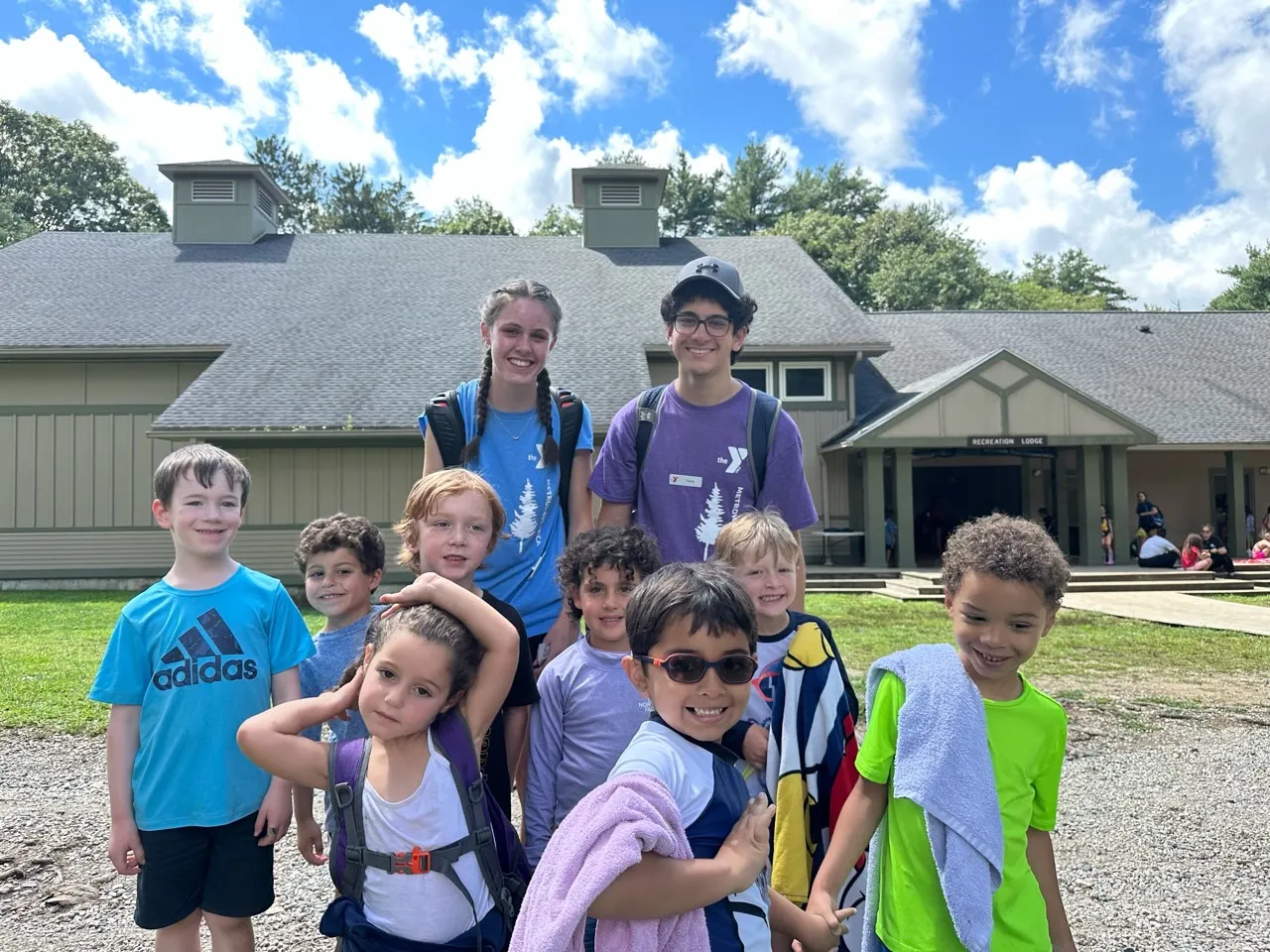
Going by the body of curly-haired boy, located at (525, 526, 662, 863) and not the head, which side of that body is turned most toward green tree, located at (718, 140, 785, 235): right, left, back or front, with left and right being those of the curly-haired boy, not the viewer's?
back

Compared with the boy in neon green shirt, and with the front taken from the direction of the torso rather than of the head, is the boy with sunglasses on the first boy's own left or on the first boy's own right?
on the first boy's own right

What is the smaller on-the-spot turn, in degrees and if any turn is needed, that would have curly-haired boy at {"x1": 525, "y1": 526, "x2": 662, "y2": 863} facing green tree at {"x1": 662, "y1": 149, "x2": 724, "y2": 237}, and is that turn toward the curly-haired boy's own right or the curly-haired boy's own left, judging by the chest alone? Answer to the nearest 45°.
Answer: approximately 180°

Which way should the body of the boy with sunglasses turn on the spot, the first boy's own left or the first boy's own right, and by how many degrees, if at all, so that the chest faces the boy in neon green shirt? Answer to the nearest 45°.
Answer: approximately 90° to the first boy's own left

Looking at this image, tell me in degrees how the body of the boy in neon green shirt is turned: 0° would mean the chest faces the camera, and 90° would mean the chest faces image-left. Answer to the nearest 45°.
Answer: approximately 0°

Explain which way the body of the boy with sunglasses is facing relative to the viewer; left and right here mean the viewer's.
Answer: facing the viewer and to the right of the viewer

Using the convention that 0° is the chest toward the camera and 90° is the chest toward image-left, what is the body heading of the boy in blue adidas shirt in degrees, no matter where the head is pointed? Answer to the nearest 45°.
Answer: approximately 0°

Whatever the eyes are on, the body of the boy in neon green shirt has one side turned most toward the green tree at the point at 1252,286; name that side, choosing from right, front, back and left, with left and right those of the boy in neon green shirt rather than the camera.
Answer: back

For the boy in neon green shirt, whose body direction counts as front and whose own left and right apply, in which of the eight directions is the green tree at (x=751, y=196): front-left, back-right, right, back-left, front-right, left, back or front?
back

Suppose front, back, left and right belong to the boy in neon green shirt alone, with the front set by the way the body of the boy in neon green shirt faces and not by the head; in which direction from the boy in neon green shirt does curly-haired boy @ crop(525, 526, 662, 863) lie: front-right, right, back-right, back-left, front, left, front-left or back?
right

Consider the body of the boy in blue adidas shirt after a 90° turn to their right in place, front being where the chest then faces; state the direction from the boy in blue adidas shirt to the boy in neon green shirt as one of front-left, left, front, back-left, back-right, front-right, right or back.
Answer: back-left

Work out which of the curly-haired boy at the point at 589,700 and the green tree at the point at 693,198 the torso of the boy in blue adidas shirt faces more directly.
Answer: the curly-haired boy

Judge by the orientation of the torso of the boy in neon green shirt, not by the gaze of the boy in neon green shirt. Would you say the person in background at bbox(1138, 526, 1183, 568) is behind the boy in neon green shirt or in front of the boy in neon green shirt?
behind
